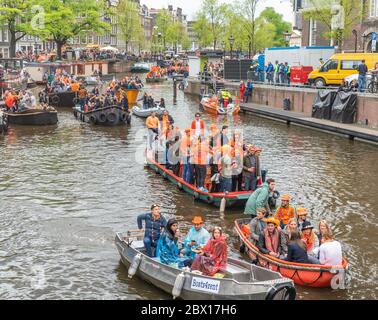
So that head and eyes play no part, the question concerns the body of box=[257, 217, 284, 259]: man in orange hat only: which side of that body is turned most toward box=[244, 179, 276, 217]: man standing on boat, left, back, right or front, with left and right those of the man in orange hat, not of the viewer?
back

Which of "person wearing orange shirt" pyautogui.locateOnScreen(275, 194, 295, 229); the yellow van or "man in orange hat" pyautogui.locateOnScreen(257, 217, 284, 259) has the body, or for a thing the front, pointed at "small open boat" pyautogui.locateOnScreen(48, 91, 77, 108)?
the yellow van

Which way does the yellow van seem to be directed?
to the viewer's left

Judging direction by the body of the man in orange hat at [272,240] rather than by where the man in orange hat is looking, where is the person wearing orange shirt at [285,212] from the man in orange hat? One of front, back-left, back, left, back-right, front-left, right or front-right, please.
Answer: back

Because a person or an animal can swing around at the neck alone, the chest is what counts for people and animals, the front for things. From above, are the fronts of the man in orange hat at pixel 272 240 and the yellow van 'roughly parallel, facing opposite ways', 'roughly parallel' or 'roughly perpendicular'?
roughly perpendicular

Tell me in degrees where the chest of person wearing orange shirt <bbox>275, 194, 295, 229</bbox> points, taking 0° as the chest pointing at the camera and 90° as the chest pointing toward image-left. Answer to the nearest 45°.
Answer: approximately 0°

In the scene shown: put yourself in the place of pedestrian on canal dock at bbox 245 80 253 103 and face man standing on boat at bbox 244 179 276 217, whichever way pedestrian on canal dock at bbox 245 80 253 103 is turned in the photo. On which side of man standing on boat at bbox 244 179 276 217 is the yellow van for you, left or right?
left

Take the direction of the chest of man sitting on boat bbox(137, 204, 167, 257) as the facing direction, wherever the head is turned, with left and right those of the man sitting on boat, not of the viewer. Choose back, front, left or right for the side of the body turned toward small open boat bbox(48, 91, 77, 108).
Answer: back
